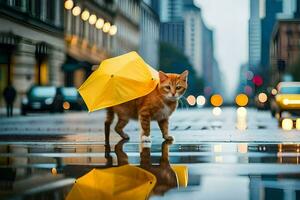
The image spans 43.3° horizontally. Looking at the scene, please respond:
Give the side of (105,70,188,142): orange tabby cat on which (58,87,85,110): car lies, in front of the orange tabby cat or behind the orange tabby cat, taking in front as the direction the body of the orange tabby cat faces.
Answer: behind

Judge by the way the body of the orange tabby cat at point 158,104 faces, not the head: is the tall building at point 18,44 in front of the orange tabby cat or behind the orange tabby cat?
behind

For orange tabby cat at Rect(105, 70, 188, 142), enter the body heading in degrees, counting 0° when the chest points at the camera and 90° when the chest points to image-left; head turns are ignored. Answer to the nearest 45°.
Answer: approximately 315°

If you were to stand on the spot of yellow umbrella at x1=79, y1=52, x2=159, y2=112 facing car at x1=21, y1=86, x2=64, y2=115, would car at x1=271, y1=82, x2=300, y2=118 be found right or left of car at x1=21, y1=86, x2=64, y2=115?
right

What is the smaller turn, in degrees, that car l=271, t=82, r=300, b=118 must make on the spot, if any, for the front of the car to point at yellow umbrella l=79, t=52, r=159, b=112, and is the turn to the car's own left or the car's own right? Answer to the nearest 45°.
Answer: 0° — it already faces it
